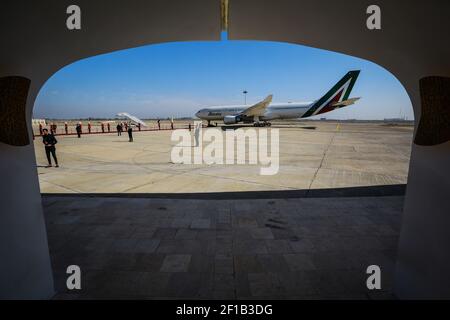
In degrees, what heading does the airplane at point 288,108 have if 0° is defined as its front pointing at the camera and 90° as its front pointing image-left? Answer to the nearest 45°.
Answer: approximately 90°
